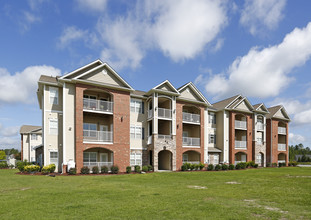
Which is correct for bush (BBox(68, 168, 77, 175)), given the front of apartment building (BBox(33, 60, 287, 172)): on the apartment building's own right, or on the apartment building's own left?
on the apartment building's own right

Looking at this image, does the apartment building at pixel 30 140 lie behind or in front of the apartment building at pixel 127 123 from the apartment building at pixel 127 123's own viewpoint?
behind

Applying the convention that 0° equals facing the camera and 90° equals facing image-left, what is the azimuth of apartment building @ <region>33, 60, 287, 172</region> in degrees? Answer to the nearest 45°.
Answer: approximately 315°
